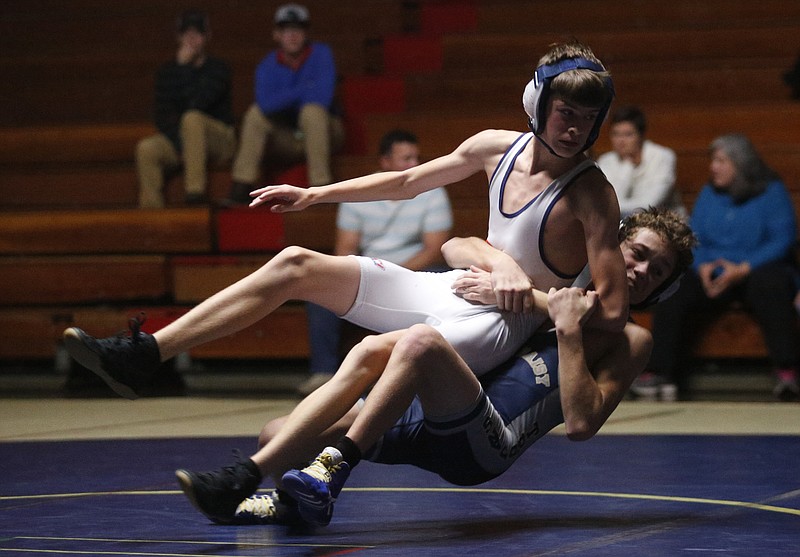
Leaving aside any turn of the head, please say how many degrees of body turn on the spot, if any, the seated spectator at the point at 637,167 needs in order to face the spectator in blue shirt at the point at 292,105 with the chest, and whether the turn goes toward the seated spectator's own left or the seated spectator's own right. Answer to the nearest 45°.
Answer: approximately 45° to the seated spectator's own right

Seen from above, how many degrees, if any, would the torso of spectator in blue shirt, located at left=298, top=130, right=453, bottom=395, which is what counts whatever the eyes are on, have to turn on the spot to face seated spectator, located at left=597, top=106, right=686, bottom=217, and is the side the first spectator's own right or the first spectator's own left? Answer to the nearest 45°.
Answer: approximately 90° to the first spectator's own left

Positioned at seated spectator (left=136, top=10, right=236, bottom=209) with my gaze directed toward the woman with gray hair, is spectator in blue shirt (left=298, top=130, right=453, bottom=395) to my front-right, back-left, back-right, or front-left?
front-right

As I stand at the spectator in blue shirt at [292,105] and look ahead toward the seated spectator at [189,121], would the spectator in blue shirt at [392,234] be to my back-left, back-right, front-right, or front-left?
back-left

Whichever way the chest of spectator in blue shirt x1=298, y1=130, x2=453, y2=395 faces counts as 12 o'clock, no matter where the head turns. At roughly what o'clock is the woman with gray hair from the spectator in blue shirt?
The woman with gray hair is roughly at 9 o'clock from the spectator in blue shirt.

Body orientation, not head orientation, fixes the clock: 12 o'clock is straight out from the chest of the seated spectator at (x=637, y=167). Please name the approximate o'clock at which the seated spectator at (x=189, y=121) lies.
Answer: the seated spectator at (x=189, y=121) is roughly at 2 o'clock from the seated spectator at (x=637, y=167).

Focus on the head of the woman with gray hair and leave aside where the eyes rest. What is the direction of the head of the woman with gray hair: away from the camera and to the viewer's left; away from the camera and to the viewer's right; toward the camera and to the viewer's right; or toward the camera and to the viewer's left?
toward the camera and to the viewer's left

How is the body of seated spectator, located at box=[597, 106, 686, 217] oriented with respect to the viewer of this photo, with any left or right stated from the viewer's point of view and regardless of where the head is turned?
facing the viewer and to the left of the viewer

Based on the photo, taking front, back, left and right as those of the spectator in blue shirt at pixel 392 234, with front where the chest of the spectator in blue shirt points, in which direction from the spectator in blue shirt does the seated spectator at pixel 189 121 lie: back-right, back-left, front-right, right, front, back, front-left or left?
back-right

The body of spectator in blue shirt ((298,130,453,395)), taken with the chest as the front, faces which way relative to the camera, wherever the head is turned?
toward the camera

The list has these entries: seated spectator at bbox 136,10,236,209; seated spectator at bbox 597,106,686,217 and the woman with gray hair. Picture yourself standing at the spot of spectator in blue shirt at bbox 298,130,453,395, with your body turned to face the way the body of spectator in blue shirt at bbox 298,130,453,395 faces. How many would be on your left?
2

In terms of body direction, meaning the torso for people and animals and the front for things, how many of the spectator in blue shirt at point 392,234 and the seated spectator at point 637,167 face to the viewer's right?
0

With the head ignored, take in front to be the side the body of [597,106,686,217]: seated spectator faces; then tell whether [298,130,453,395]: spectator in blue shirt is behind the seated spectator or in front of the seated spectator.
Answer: in front
